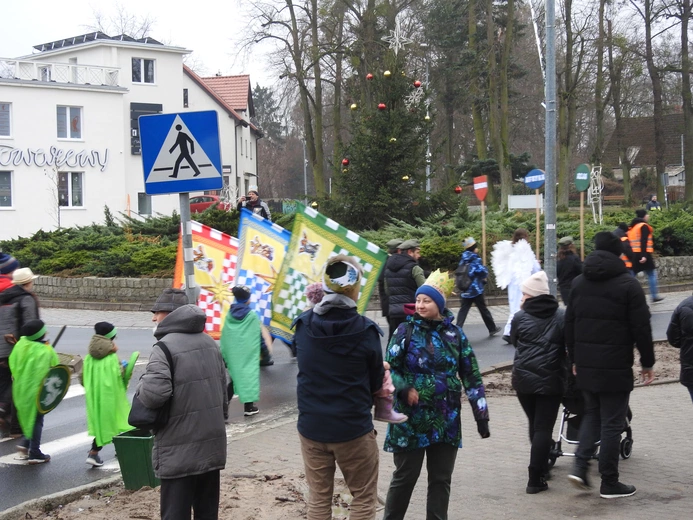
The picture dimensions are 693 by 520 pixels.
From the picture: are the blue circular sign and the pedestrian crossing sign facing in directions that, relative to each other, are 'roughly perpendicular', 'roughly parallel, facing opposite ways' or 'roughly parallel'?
roughly parallel

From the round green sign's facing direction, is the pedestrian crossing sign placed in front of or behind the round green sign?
in front

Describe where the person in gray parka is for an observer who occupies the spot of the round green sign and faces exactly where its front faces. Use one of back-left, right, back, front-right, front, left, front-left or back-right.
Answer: front

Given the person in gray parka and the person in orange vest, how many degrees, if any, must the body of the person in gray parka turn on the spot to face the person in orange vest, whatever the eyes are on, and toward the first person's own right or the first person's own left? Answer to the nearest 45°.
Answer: approximately 90° to the first person's own right

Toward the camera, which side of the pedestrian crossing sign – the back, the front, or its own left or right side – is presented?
front

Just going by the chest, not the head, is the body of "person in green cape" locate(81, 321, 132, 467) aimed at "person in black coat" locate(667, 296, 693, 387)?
no

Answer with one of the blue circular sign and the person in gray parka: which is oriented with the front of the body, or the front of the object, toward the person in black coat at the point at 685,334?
the blue circular sign

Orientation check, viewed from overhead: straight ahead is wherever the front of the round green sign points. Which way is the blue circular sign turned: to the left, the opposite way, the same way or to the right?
the same way

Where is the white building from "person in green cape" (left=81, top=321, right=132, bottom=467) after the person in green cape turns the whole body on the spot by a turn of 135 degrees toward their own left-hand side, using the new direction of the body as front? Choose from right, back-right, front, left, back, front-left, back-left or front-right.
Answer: right

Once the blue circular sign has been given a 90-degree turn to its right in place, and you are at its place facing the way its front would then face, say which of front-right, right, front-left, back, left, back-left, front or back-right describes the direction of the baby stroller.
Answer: left

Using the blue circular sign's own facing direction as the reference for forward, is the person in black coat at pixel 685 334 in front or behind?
in front

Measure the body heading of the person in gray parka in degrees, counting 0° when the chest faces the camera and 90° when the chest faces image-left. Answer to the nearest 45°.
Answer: approximately 135°

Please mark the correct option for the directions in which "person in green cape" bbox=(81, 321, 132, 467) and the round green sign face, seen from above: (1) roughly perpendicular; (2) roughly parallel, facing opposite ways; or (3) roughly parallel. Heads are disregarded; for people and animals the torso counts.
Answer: roughly parallel, facing opposite ways

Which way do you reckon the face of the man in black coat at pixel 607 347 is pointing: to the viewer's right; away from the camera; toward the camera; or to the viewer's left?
away from the camera

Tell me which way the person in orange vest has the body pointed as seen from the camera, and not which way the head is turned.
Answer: to the viewer's right

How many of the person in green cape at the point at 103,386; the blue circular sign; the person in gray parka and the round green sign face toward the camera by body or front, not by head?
2
